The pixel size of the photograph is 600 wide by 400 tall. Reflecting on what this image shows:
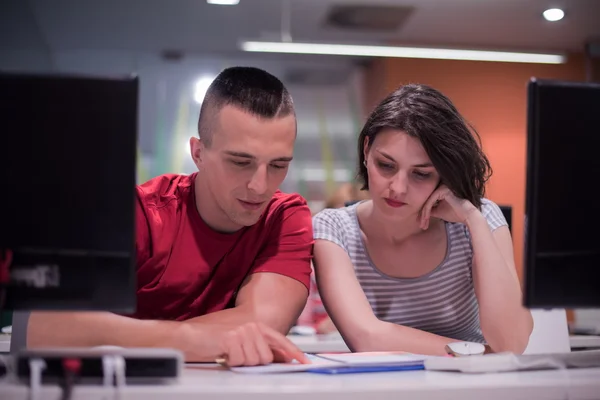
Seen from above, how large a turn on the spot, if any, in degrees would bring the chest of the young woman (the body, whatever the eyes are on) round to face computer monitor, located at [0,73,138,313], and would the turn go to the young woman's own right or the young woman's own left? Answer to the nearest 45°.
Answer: approximately 45° to the young woman's own right

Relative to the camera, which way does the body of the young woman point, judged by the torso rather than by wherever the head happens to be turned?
toward the camera

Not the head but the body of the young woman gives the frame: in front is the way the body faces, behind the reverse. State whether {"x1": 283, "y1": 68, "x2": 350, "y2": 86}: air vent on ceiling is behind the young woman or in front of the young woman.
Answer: behind

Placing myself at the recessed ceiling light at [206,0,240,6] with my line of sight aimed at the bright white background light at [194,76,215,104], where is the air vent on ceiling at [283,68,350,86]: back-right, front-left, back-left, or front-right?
front-right

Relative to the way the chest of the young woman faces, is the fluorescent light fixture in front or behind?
behind

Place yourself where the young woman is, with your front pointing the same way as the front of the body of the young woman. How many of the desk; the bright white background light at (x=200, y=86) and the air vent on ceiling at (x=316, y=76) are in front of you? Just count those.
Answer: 1
